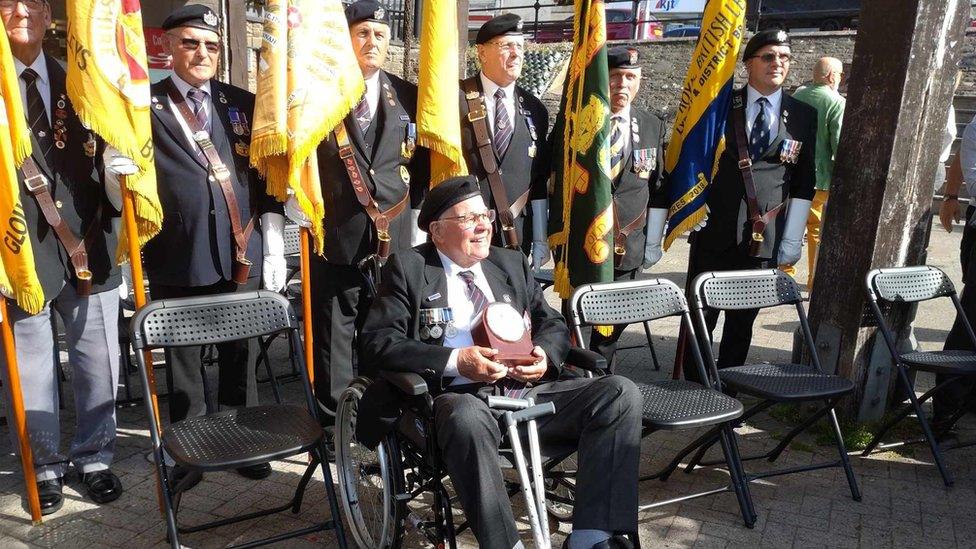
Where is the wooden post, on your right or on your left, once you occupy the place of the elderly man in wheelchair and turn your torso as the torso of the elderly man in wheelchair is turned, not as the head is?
on your left

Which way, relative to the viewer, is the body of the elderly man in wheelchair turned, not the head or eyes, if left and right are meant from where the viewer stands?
facing the viewer and to the right of the viewer

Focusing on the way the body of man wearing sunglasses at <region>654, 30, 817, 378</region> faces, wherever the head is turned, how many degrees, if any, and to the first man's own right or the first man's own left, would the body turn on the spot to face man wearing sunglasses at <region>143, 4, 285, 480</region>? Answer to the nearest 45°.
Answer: approximately 45° to the first man's own right

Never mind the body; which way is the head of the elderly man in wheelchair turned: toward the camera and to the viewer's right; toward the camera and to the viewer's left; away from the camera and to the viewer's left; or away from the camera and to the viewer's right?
toward the camera and to the viewer's right

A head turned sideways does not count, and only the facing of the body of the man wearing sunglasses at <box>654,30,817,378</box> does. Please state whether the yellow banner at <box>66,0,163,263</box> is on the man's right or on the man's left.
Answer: on the man's right

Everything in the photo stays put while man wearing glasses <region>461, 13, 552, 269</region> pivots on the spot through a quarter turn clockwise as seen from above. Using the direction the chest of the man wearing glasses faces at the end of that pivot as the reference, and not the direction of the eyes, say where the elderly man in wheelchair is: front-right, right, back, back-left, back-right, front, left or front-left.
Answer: left

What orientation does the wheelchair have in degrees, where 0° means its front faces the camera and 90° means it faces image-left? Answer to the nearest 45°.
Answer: approximately 315°

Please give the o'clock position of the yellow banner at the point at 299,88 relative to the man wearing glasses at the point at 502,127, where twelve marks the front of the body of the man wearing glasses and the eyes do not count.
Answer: The yellow banner is roughly at 2 o'clock from the man wearing glasses.

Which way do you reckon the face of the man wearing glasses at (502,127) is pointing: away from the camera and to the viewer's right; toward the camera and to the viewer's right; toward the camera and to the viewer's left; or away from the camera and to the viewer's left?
toward the camera and to the viewer's right

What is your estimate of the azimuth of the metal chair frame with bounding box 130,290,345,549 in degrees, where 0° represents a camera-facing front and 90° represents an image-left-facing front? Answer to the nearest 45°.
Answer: approximately 315°

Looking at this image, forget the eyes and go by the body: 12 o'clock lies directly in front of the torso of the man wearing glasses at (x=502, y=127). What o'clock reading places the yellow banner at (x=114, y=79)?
The yellow banner is roughly at 2 o'clock from the man wearing glasses.
